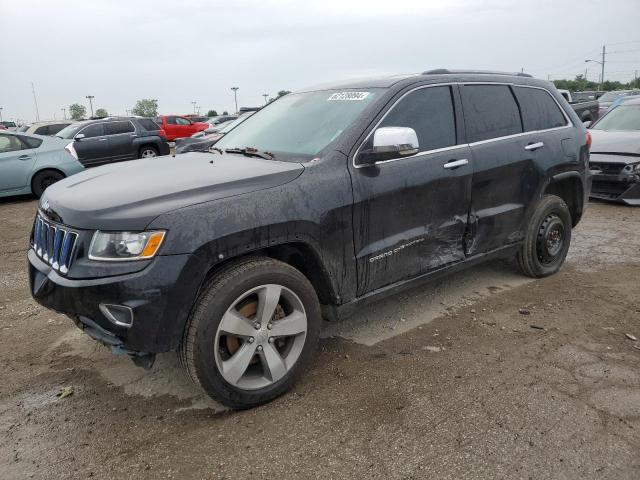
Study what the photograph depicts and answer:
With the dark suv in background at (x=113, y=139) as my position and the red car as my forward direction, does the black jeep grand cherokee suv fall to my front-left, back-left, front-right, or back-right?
back-right

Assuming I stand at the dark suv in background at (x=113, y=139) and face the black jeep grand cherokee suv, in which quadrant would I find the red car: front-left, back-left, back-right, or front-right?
back-left

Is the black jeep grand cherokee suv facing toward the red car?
no

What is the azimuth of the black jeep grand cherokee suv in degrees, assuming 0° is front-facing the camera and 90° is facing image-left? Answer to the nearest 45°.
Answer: approximately 45°

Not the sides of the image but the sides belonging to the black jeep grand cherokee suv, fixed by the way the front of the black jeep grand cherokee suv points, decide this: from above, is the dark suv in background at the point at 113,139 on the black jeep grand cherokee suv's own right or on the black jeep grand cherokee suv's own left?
on the black jeep grand cherokee suv's own right
